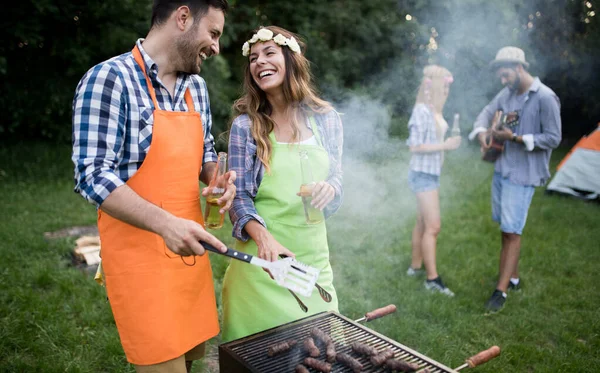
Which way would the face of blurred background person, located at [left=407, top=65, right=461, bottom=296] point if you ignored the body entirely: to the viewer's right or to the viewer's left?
to the viewer's right

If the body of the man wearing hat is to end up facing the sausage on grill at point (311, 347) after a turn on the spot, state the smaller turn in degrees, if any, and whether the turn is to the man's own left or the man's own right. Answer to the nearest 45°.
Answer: approximately 45° to the man's own left

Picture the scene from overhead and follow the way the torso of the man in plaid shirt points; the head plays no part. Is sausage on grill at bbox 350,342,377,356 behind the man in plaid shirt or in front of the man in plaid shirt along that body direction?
in front

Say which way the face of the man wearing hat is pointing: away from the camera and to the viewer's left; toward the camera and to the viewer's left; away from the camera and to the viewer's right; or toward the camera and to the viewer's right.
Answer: toward the camera and to the viewer's left

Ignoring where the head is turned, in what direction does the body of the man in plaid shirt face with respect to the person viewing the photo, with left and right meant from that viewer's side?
facing the viewer and to the right of the viewer

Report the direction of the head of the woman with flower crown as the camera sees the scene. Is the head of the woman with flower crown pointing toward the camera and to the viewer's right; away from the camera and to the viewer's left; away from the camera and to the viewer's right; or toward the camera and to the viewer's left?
toward the camera and to the viewer's left

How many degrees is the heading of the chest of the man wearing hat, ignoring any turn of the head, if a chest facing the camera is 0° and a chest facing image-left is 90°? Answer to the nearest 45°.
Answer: approximately 45°

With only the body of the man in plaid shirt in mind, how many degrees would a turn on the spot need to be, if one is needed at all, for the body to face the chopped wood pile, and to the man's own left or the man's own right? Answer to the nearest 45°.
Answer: approximately 135° to the man's own left

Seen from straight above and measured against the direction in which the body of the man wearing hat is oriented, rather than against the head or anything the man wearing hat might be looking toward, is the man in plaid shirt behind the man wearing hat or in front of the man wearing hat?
in front

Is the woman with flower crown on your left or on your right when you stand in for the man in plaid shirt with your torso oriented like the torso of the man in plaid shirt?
on your left

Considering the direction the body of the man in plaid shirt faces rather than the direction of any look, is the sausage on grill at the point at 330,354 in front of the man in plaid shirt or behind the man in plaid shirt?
in front

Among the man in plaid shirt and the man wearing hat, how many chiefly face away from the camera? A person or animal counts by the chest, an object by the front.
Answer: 0

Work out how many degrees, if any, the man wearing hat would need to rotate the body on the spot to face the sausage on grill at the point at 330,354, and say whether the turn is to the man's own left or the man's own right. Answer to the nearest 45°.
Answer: approximately 45° to the man's own left

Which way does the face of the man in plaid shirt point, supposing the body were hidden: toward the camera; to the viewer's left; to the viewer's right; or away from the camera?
to the viewer's right
